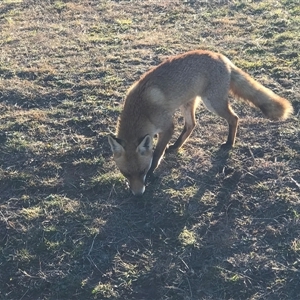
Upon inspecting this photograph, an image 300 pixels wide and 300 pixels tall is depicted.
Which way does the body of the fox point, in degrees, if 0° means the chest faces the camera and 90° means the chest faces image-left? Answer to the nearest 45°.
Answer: approximately 45°
